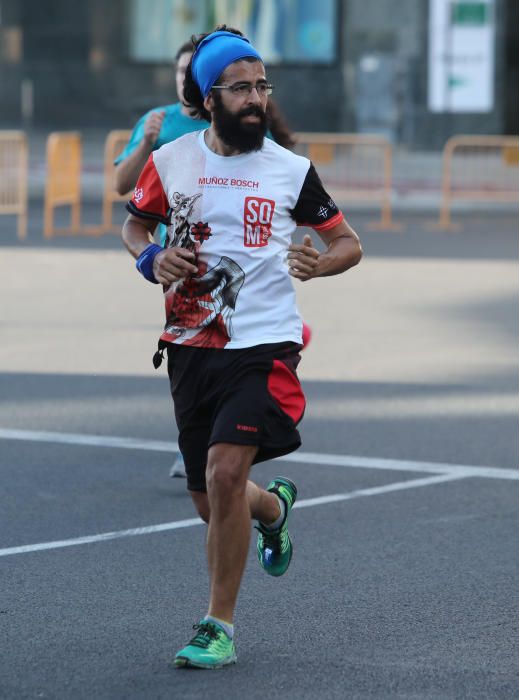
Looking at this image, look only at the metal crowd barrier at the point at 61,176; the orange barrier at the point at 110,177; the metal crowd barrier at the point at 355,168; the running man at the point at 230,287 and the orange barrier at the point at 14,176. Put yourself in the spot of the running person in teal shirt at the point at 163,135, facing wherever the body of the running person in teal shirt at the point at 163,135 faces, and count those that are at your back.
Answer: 4

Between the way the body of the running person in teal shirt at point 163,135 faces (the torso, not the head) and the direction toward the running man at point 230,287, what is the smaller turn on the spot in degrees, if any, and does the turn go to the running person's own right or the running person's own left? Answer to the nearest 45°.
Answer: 0° — they already face them

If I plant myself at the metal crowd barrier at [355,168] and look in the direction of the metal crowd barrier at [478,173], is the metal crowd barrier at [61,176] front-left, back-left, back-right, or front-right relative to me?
back-right

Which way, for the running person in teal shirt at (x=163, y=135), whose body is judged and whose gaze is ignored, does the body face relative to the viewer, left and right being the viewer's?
facing the viewer

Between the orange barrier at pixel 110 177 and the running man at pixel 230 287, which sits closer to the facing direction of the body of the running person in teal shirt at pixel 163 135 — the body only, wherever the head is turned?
the running man

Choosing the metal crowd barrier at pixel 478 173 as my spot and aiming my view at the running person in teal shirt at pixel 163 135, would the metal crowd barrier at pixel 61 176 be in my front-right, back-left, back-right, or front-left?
front-right

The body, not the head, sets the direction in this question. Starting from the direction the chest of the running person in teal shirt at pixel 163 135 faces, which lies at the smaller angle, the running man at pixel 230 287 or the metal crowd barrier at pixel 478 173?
the running man

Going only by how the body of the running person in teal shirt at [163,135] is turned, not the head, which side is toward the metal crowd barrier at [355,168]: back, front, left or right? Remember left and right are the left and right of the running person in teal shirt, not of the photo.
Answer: back

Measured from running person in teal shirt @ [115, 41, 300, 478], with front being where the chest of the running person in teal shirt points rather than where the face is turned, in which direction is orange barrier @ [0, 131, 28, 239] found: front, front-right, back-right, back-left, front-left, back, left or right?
back

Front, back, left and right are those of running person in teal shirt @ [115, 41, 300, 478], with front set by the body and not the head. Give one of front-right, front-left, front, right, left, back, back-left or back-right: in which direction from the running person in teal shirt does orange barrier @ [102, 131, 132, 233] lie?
back

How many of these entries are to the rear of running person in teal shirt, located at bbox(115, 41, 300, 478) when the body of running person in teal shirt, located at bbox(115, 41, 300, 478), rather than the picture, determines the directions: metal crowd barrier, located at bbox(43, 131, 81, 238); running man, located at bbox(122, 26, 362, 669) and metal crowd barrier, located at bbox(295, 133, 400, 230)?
2

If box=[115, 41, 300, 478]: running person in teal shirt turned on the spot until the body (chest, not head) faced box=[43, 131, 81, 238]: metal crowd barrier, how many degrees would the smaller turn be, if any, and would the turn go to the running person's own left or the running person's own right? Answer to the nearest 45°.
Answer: approximately 180°

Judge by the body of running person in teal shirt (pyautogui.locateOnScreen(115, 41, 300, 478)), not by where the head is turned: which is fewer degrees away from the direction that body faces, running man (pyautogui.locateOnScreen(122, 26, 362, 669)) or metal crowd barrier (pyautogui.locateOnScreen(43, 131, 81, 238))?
the running man

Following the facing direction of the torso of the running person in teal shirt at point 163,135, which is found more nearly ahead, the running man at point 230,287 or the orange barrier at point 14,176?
the running man

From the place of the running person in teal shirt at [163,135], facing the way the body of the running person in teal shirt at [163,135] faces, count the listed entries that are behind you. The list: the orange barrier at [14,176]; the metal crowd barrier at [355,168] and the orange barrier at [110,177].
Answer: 3

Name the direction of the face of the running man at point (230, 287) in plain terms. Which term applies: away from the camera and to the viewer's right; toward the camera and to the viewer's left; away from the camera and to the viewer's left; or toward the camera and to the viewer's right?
toward the camera and to the viewer's right
